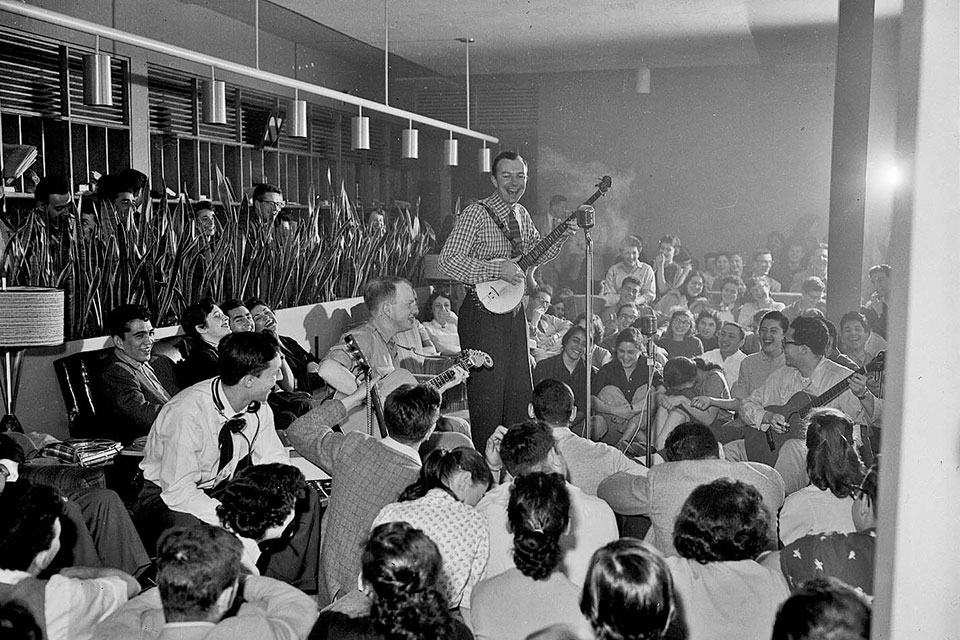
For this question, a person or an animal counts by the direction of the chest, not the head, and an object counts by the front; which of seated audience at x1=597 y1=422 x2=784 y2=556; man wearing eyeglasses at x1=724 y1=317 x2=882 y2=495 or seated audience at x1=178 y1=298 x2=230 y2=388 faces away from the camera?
seated audience at x1=597 y1=422 x2=784 y2=556

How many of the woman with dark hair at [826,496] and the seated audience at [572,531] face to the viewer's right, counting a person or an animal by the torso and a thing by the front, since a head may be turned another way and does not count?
0

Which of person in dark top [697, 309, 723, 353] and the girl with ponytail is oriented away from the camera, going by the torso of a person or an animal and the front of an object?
the girl with ponytail

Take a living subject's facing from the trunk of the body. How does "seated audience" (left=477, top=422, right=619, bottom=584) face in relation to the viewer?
away from the camera

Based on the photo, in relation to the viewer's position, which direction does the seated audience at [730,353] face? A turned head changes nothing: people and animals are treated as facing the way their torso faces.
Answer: facing the viewer and to the left of the viewer

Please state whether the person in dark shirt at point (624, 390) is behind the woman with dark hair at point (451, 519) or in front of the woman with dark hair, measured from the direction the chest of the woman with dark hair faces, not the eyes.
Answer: in front

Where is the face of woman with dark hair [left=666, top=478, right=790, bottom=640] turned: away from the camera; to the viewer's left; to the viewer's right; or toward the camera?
away from the camera

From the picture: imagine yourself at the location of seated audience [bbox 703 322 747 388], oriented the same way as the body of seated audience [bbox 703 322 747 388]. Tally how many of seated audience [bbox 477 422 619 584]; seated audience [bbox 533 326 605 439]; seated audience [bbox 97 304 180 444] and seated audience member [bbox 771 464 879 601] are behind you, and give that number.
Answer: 0

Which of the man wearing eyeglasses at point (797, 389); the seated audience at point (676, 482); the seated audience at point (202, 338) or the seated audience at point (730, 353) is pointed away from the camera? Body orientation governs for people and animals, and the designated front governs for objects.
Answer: the seated audience at point (676, 482)

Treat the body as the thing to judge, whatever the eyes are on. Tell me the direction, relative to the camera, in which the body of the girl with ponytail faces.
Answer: away from the camera

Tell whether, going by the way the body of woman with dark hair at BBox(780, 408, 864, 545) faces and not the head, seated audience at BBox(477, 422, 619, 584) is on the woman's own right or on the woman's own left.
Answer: on the woman's own left

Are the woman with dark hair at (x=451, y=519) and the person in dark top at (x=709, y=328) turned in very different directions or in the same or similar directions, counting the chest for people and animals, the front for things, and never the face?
very different directions

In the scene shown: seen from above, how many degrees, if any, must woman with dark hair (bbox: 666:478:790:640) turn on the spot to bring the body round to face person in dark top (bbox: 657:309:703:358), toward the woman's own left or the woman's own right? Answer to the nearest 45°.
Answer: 0° — they already face them

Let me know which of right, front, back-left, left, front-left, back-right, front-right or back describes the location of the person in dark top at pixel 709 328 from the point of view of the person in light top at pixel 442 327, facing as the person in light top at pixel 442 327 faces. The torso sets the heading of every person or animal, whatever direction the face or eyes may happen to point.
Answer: front-left

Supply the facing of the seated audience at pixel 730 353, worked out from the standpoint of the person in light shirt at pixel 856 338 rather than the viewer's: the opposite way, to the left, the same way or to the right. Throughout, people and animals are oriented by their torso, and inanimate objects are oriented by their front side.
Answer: the same way

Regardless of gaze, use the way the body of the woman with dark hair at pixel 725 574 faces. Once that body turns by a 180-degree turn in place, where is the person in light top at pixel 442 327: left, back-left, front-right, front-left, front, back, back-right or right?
back-right

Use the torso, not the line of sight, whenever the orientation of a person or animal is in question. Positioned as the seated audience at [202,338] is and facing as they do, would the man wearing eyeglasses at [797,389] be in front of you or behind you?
in front

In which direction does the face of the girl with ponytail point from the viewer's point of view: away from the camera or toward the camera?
away from the camera
